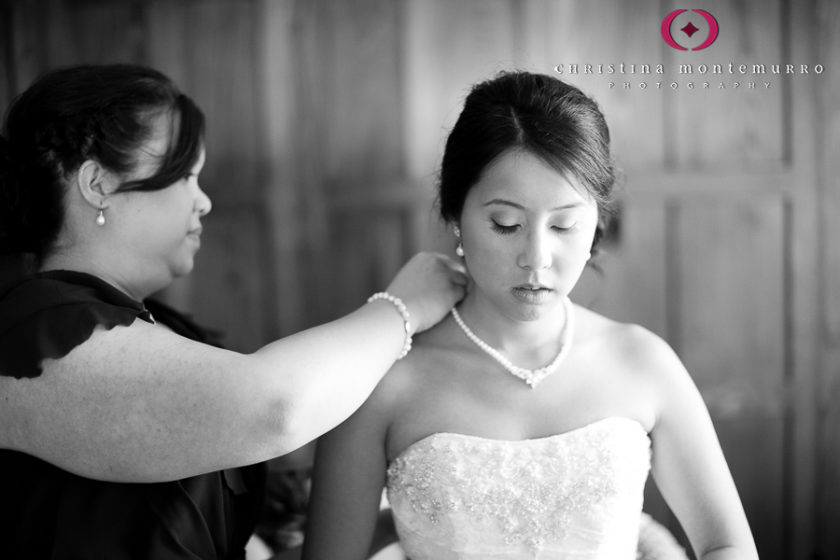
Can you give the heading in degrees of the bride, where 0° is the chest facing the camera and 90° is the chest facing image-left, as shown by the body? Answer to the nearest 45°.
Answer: approximately 0°
